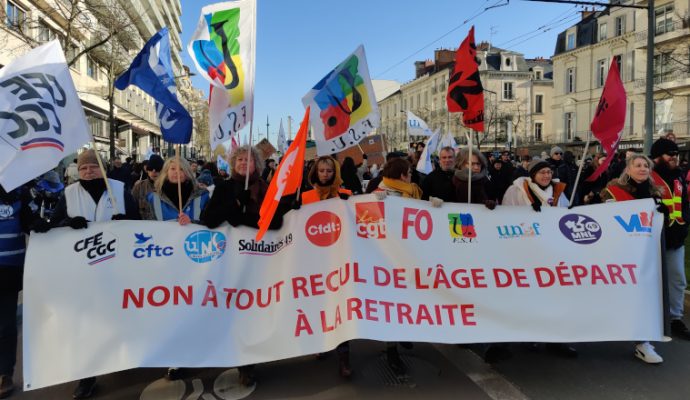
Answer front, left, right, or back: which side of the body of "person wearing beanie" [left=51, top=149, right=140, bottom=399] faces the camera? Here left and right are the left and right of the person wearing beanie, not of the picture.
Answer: front

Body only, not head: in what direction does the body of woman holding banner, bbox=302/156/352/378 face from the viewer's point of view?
toward the camera

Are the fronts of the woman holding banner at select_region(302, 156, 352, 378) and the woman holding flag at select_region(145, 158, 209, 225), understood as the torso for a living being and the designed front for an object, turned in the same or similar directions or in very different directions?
same or similar directions

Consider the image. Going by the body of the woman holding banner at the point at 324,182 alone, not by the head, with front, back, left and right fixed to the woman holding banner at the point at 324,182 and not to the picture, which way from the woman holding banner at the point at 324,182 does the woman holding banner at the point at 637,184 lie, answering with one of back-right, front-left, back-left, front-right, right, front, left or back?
left

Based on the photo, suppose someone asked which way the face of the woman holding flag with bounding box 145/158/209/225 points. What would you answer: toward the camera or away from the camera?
toward the camera

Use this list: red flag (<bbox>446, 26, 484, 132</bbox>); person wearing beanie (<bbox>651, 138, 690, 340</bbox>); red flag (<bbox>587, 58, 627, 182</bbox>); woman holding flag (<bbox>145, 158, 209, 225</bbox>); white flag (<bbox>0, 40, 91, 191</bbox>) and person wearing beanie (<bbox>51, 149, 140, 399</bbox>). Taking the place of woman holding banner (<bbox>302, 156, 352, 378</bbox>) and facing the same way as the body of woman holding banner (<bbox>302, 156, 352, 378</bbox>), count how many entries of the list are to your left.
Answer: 3

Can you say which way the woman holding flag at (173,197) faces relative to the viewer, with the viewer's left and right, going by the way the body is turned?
facing the viewer

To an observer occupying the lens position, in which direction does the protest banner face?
facing the viewer
